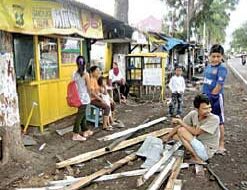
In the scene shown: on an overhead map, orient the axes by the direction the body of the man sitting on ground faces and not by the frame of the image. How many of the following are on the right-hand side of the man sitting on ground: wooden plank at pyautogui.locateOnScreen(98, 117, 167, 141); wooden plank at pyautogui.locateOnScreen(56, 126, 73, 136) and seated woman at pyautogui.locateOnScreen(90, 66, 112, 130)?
3

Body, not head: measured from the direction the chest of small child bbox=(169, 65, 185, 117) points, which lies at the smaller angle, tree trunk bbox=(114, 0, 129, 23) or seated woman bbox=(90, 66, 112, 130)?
the seated woman

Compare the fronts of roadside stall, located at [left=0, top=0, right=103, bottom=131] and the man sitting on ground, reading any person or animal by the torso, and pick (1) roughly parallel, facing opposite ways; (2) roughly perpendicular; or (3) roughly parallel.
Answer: roughly perpendicular

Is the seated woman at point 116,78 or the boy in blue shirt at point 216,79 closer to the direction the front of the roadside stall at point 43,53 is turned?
the boy in blue shirt

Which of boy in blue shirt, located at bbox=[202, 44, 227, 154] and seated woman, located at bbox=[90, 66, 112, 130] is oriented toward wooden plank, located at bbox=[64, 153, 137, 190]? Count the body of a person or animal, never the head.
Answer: the boy in blue shirt

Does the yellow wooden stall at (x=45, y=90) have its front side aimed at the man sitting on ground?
yes

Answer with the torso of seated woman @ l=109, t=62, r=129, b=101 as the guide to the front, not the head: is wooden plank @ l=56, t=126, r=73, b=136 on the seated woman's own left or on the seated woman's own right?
on the seated woman's own right

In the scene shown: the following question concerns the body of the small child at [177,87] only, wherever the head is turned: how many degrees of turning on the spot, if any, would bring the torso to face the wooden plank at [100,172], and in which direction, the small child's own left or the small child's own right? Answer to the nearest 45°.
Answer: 0° — they already face it

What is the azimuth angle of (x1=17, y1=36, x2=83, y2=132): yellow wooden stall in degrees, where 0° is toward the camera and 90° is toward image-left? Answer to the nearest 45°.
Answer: approximately 315°
